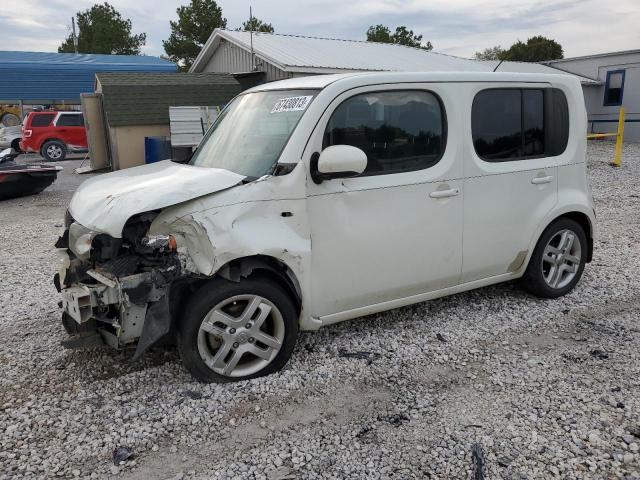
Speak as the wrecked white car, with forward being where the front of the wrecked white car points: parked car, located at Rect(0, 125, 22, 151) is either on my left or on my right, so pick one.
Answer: on my right

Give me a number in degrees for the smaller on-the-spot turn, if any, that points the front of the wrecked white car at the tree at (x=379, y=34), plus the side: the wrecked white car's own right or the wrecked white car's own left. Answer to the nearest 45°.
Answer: approximately 135° to the wrecked white car's own right

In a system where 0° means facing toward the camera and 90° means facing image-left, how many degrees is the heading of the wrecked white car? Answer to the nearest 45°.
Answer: approximately 45°

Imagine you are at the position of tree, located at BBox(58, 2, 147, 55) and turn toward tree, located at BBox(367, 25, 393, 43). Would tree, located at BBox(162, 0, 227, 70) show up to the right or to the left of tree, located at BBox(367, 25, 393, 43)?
right
